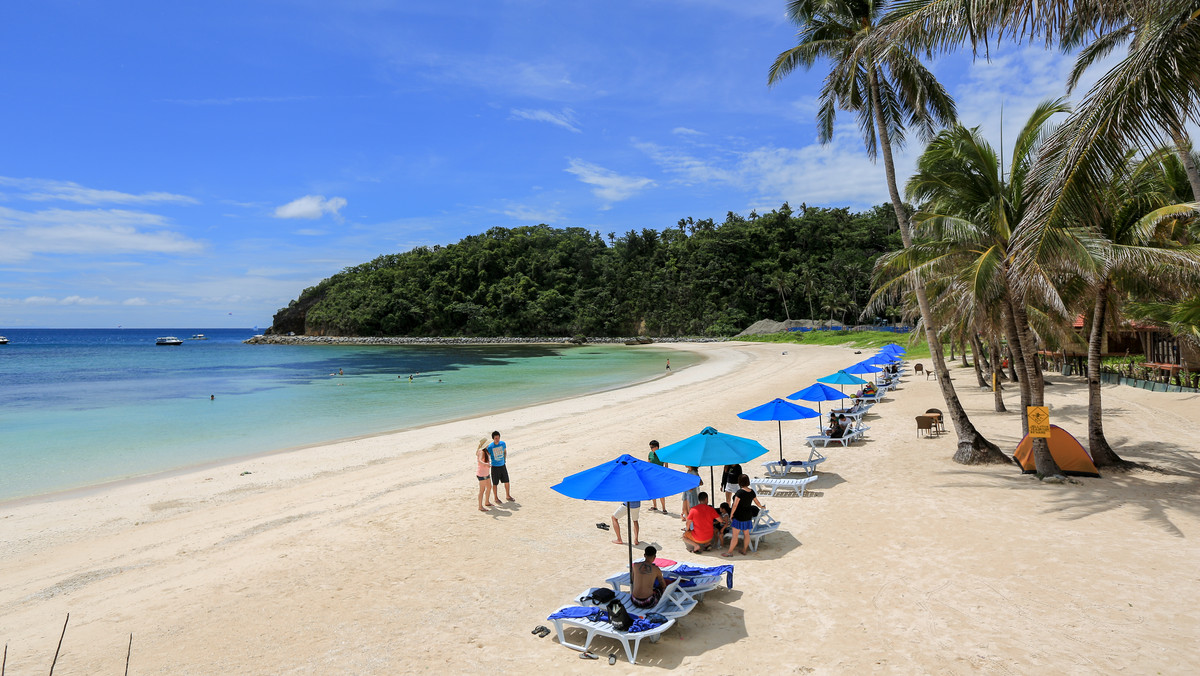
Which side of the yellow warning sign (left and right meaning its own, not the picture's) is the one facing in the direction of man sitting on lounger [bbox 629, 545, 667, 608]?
front

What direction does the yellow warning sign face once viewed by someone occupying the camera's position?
facing the viewer

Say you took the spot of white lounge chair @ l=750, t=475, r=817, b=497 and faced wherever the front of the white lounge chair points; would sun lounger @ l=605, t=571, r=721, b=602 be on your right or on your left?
on your left

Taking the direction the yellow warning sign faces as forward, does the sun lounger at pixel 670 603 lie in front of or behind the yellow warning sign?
in front

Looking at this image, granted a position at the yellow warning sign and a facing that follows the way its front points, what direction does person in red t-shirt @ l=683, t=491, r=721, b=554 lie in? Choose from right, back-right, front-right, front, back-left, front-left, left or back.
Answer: front-right

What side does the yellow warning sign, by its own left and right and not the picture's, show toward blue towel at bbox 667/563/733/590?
front

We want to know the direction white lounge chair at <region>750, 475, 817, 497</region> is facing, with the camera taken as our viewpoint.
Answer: facing to the left of the viewer

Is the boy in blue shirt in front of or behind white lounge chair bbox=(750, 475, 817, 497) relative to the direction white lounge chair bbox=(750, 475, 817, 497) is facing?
in front

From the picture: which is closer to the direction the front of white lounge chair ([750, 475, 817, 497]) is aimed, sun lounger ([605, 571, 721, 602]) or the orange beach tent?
the sun lounger

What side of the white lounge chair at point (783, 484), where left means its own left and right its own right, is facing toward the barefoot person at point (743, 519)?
left

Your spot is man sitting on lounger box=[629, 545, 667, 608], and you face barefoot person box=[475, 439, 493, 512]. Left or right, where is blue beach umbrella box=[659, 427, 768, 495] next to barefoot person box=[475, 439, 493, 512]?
right

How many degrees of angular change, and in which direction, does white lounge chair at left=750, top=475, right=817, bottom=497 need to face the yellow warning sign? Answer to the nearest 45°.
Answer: approximately 180°

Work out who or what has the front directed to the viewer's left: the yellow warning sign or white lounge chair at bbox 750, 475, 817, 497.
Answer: the white lounge chair

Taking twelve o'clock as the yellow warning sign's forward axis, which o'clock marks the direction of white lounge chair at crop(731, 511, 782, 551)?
The white lounge chair is roughly at 1 o'clock from the yellow warning sign.
